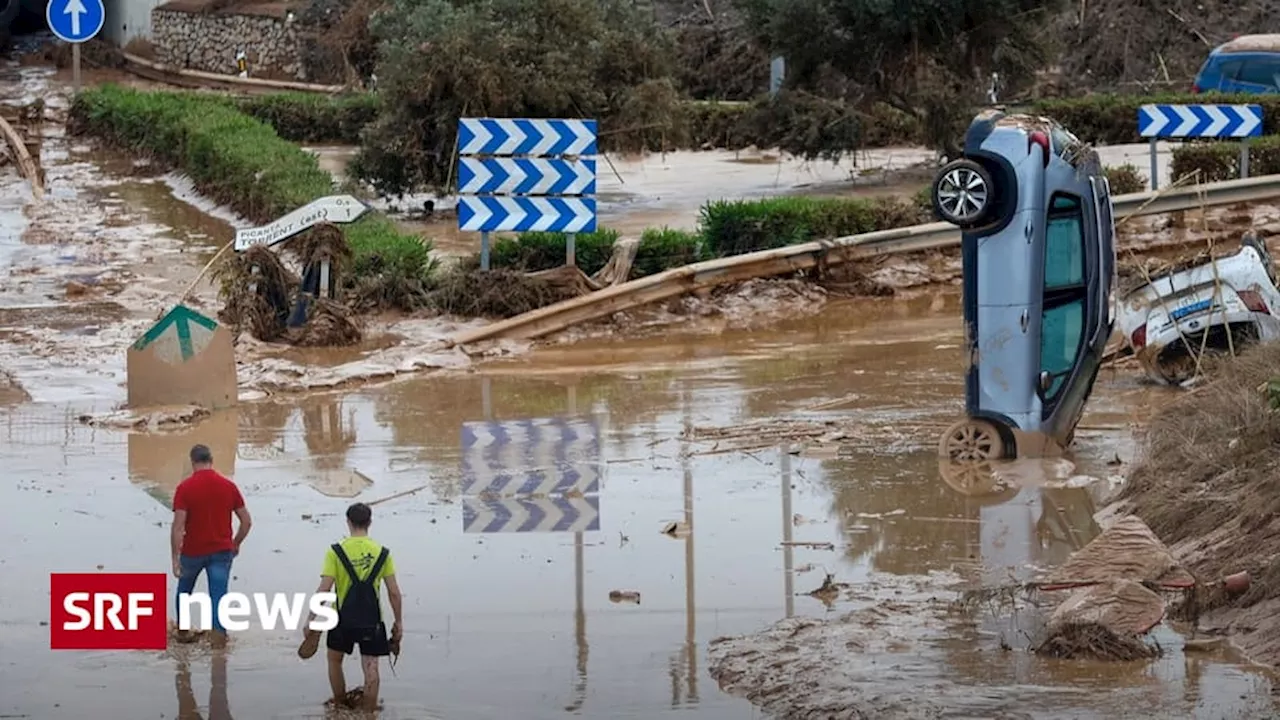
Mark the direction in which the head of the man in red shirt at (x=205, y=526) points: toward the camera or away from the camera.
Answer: away from the camera

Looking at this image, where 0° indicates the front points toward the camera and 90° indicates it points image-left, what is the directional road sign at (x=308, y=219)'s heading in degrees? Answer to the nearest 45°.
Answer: approximately 0°

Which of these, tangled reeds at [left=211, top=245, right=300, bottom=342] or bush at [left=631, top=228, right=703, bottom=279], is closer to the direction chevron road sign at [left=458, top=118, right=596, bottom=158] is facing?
the tangled reeds

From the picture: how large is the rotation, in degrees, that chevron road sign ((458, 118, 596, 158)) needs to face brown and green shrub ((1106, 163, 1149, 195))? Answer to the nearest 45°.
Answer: approximately 135° to its left

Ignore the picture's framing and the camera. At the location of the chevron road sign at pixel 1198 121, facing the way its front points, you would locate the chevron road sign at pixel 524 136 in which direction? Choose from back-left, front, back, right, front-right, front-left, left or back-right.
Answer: front-right

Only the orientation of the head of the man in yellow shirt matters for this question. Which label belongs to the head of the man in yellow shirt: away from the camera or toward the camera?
away from the camera

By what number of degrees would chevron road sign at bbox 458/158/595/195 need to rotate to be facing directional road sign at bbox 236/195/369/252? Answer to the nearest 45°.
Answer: approximately 45° to its right

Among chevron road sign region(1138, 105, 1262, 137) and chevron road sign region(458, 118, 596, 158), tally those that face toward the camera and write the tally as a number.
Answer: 2

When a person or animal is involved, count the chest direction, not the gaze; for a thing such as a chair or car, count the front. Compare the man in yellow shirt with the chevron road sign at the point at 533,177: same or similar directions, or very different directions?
very different directions

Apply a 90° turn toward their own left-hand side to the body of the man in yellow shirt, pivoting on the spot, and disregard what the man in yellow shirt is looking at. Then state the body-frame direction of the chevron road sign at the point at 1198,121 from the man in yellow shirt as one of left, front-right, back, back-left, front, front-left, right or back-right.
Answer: back-right

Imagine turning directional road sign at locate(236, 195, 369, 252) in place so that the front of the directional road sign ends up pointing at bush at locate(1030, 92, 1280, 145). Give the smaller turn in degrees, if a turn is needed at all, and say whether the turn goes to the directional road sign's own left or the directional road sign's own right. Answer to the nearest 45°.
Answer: approximately 135° to the directional road sign's own left

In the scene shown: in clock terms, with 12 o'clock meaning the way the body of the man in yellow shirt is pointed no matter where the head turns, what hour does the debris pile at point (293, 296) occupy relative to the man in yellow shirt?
The debris pile is roughly at 12 o'clock from the man in yellow shirt.
